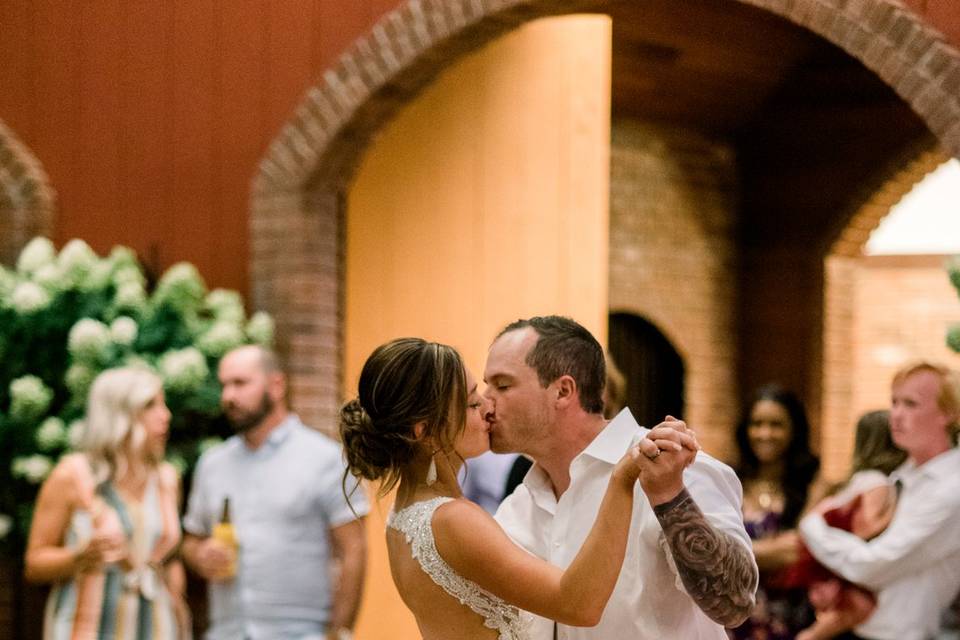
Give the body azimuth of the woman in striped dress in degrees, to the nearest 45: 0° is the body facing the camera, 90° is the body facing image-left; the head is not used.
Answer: approximately 315°

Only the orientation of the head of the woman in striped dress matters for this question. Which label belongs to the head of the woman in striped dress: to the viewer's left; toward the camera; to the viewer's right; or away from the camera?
to the viewer's right

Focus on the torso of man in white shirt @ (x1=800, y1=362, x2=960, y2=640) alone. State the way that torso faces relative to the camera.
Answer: to the viewer's left

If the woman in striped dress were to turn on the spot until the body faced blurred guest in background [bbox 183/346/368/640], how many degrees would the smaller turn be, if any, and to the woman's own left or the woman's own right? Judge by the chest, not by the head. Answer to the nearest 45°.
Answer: approximately 45° to the woman's own left

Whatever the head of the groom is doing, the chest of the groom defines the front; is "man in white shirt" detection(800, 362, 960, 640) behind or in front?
behind

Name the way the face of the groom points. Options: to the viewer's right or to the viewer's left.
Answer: to the viewer's left

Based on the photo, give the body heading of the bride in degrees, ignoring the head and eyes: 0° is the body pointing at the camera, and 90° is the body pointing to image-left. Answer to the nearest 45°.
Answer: approximately 225°
